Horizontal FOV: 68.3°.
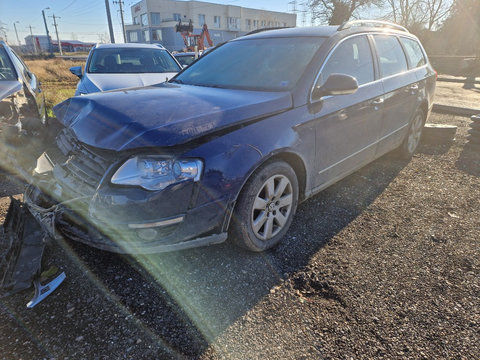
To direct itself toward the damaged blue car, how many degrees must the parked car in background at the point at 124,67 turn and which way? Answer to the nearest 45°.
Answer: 0° — it already faces it

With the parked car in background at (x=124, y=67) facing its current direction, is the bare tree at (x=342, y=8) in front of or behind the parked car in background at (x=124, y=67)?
behind

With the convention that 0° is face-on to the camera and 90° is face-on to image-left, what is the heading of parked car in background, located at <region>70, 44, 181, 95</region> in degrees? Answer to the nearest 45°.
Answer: approximately 0°

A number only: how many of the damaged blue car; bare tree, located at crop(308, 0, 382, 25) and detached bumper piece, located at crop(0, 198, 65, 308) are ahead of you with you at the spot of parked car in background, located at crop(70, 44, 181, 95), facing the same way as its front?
2

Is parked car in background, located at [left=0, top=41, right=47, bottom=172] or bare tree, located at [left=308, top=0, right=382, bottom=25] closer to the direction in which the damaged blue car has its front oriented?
the parked car in background

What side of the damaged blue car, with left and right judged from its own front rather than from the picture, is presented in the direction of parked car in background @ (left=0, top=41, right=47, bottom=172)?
right

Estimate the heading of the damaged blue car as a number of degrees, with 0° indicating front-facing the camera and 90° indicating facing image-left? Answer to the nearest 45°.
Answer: approximately 45°

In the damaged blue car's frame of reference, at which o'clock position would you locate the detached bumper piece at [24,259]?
The detached bumper piece is roughly at 1 o'clock from the damaged blue car.

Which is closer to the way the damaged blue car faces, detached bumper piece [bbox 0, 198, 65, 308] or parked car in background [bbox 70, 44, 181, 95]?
the detached bumper piece

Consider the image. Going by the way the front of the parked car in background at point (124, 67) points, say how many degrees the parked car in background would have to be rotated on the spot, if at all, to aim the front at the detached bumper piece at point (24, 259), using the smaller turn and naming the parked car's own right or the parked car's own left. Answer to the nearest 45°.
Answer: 0° — it already faces it

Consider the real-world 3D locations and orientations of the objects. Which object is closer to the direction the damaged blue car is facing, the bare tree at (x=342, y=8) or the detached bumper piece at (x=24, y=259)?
the detached bumper piece
